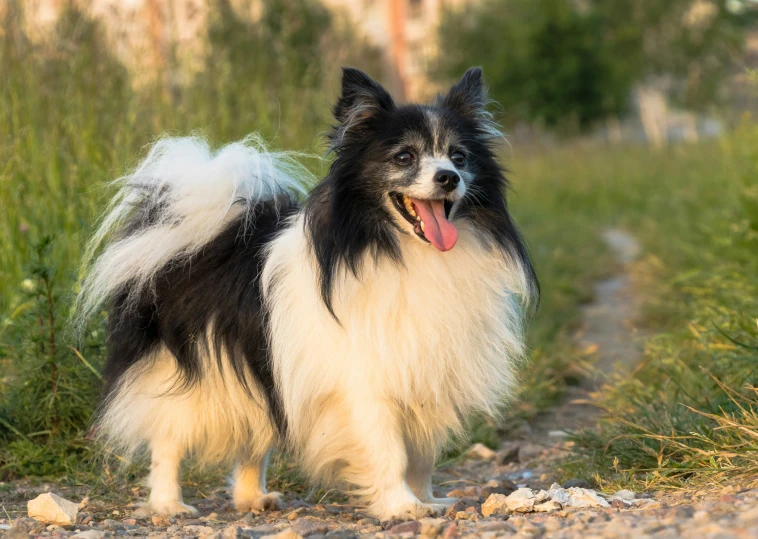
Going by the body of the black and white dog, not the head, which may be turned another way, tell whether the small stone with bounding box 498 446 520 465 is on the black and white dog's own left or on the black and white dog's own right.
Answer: on the black and white dog's own left

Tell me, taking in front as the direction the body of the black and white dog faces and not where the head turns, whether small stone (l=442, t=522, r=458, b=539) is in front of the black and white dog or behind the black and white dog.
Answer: in front

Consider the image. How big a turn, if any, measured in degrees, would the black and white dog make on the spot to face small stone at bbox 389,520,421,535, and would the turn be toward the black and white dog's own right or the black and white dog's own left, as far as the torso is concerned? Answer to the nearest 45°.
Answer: approximately 45° to the black and white dog's own right

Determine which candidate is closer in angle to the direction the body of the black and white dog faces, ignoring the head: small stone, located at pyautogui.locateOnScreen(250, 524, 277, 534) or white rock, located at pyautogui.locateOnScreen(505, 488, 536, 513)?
the white rock

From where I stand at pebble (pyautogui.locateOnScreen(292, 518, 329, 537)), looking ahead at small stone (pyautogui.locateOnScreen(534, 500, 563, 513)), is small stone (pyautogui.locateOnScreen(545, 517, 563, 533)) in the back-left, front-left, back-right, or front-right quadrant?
front-right

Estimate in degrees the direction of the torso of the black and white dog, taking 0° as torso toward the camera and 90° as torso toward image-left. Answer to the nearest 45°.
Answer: approximately 315°

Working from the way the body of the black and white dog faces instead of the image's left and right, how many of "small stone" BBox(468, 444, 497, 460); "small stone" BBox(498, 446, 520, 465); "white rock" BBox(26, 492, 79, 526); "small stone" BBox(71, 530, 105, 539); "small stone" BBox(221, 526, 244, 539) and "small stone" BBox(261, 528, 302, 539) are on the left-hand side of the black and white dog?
2

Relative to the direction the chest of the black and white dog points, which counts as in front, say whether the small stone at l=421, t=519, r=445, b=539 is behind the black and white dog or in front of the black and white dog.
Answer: in front

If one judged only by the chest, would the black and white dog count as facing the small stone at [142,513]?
no

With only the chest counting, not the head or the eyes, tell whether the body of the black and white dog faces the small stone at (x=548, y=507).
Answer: yes

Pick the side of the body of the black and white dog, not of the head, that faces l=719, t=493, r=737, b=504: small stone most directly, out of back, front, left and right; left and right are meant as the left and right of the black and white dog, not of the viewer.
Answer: front

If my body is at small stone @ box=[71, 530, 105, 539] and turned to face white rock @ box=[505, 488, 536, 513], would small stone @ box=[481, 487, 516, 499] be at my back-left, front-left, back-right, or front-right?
front-left

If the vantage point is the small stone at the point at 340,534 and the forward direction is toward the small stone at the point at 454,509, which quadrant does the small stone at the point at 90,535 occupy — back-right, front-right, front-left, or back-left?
back-left

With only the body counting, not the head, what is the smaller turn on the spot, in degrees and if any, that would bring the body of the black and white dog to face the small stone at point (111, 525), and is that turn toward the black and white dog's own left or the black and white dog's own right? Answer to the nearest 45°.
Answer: approximately 135° to the black and white dog's own right

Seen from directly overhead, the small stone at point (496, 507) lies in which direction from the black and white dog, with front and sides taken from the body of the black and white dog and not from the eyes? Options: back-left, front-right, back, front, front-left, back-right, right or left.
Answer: front

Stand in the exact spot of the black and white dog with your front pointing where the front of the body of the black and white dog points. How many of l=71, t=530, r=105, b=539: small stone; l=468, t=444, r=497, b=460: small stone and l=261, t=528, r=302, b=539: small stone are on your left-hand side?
1

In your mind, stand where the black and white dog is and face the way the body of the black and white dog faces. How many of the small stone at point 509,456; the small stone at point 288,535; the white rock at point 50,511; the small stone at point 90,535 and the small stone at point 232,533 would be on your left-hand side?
1

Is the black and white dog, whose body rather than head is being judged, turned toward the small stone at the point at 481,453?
no
